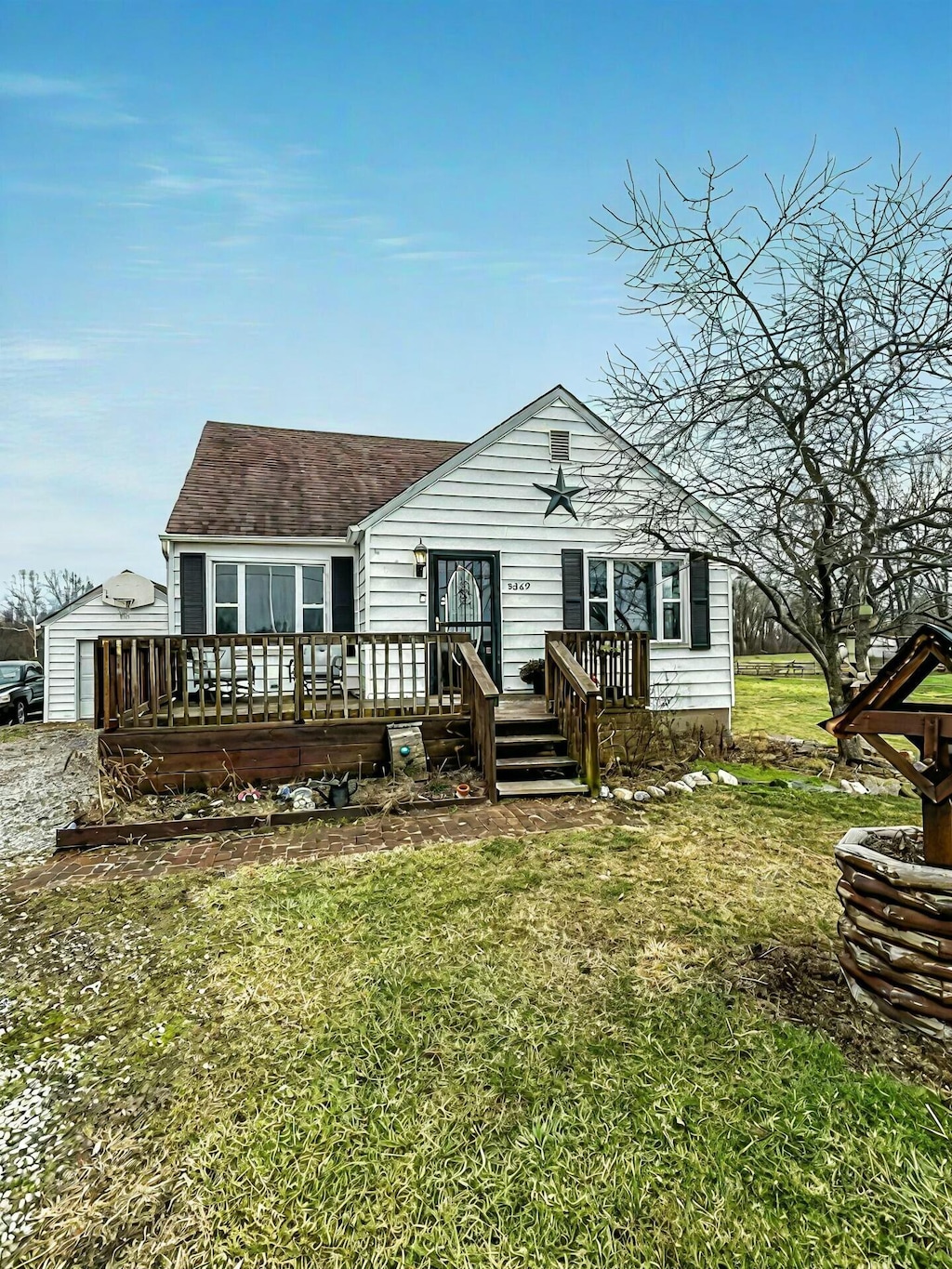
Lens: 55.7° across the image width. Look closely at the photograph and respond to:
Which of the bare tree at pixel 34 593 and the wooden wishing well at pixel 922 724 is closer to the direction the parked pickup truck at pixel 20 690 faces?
the wooden wishing well

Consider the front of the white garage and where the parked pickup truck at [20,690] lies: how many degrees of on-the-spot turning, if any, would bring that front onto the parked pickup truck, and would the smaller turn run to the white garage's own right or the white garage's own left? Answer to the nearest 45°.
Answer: approximately 135° to the white garage's own right

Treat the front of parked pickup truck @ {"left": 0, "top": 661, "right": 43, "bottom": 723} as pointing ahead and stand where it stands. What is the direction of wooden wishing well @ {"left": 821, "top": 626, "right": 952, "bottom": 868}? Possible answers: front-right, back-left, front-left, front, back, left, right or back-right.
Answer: front-left

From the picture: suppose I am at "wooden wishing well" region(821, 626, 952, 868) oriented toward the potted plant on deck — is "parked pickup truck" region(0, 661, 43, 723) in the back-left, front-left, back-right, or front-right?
front-left

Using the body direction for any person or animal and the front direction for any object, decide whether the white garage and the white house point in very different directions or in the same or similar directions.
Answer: same or similar directions

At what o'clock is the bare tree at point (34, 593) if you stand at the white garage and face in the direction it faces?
The bare tree is roughly at 6 o'clock from the white garage.

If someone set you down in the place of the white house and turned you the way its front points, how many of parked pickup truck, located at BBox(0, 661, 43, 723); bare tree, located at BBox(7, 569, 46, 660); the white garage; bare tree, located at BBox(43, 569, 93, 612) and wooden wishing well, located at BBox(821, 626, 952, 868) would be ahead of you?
1

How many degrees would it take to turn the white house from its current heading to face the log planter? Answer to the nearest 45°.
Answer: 0° — it already faces it

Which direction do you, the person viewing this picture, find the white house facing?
facing the viewer

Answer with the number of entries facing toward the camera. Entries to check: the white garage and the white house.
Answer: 2

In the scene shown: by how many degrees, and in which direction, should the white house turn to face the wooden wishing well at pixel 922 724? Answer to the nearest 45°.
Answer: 0° — it already faces it

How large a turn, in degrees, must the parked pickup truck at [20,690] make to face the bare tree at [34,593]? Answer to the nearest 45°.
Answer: approximately 135° to its right

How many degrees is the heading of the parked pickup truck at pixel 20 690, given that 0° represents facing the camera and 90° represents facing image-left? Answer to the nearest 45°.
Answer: approximately 45°

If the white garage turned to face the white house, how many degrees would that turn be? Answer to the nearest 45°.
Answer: approximately 45° to its left

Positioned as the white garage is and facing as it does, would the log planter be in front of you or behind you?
in front

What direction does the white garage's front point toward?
toward the camera
